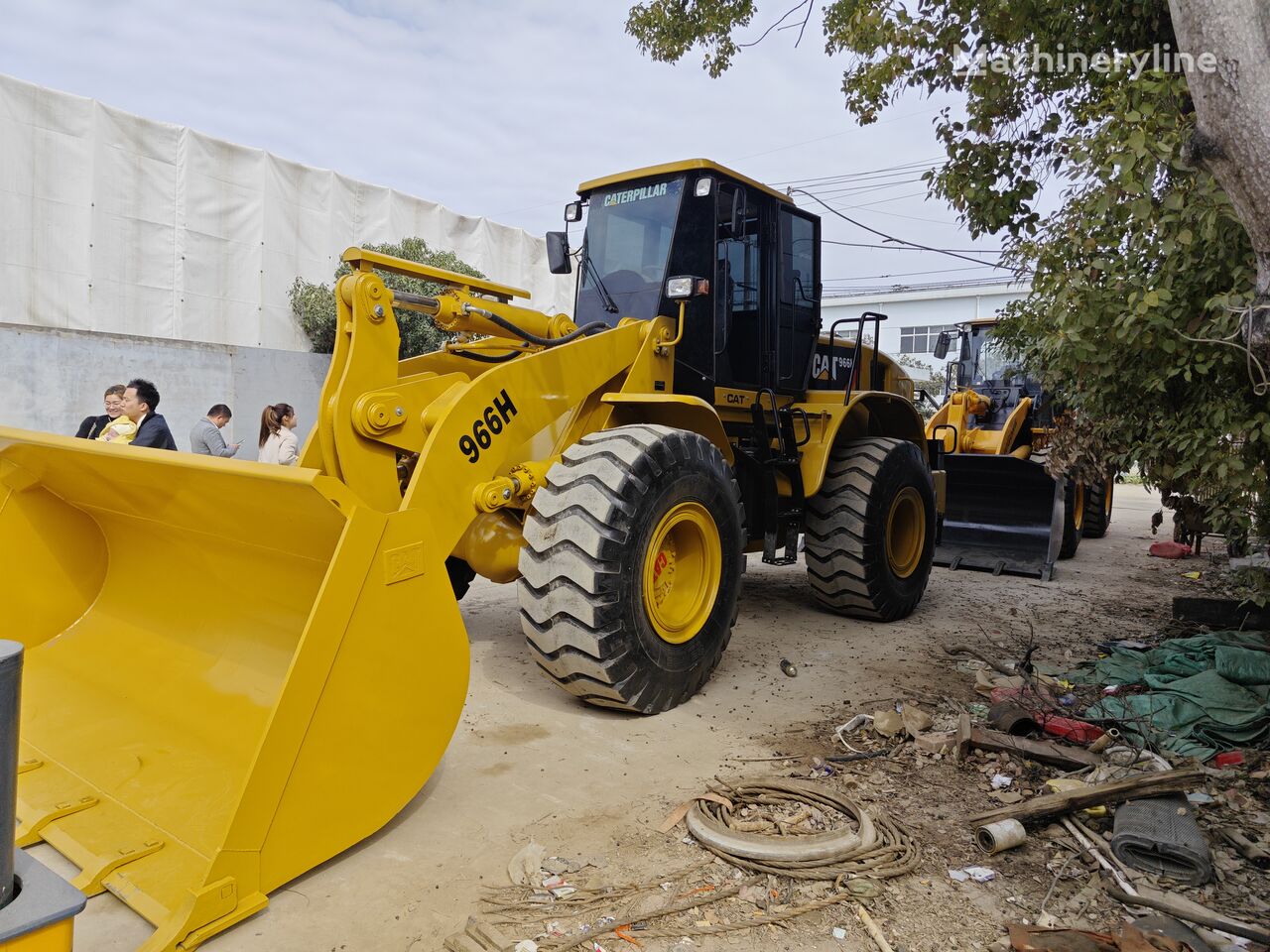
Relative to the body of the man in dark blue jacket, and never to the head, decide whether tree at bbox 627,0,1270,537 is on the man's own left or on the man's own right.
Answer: on the man's own left

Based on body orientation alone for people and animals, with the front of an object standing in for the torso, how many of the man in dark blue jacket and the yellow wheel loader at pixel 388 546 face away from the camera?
0

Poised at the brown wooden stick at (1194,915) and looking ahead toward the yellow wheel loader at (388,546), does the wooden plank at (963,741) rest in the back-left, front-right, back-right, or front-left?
front-right

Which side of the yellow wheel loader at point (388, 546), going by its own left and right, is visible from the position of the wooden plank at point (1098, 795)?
left

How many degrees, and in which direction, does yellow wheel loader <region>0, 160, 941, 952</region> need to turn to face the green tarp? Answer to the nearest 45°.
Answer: approximately 135° to its left

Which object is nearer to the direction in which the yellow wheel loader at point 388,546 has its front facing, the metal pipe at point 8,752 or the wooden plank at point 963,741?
the metal pipe

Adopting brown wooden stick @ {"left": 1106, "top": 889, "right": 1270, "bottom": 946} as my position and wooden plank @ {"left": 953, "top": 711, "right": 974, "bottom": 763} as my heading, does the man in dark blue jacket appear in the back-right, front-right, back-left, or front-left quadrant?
front-left

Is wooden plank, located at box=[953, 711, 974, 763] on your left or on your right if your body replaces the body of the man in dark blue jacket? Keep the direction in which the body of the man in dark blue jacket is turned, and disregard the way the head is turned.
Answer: on your left

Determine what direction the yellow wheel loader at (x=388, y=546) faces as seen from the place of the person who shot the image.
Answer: facing the viewer and to the left of the viewer

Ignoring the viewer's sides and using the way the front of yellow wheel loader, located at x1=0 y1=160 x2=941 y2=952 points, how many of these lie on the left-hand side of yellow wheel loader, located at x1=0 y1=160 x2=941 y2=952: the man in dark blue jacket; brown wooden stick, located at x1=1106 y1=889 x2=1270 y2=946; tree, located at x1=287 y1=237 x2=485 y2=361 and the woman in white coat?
1

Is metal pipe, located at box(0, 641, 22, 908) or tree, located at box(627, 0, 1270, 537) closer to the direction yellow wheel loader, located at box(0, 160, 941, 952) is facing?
the metal pipe

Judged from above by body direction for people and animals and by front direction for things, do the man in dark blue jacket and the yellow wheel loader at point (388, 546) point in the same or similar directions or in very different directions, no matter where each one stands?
same or similar directions
